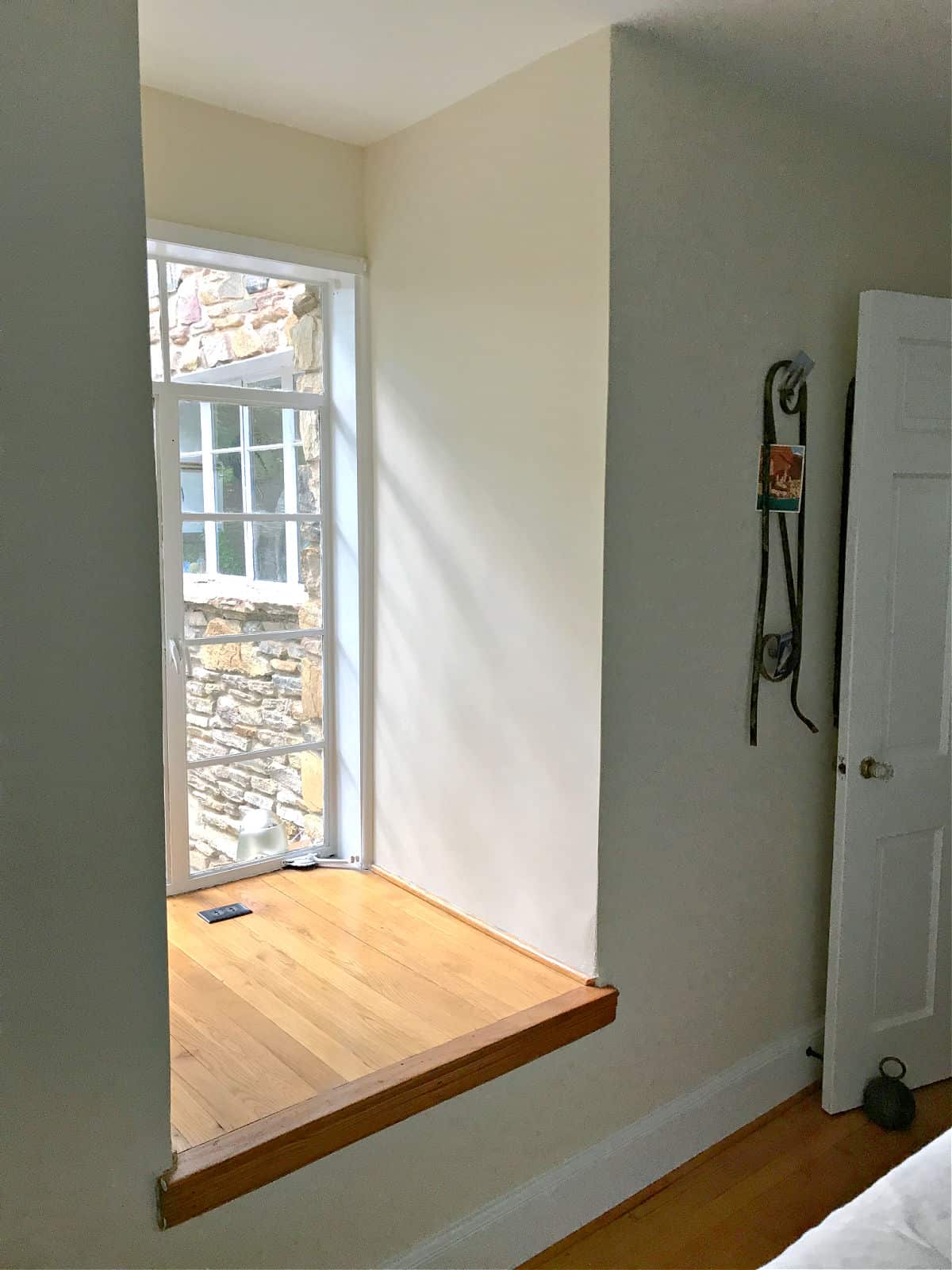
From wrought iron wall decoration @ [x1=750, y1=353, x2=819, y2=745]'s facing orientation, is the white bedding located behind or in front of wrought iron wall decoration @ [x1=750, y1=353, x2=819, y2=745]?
in front

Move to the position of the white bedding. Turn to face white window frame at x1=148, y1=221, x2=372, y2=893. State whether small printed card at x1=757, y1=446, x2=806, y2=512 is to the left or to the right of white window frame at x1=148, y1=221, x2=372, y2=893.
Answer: right

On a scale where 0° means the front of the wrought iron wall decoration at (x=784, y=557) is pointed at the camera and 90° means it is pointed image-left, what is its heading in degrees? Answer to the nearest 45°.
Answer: approximately 315°

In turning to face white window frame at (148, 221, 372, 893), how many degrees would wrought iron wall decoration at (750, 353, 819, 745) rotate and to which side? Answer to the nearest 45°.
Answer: approximately 135° to its right

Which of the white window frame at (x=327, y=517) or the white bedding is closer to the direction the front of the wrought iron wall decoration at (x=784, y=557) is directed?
the white bedding
